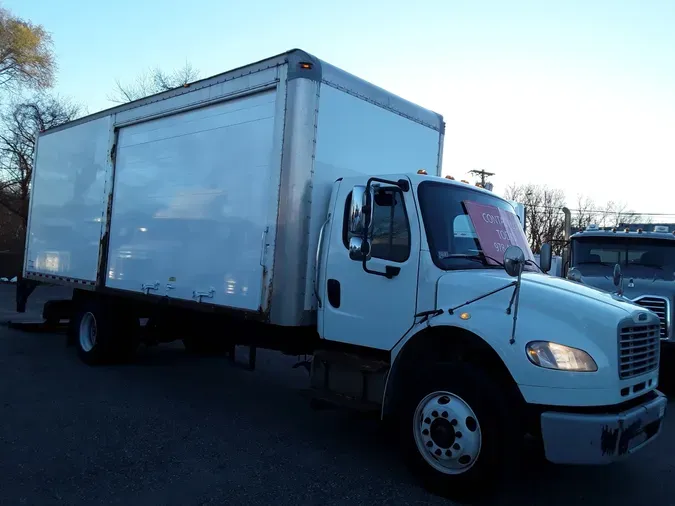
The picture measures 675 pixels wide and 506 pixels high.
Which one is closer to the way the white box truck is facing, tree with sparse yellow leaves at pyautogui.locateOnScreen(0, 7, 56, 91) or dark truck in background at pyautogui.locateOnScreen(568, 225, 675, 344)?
the dark truck in background

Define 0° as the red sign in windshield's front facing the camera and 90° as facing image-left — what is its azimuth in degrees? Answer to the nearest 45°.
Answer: approximately 315°

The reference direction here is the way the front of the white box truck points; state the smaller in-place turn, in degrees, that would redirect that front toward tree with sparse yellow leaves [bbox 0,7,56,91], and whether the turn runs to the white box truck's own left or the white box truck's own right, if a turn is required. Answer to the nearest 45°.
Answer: approximately 180°

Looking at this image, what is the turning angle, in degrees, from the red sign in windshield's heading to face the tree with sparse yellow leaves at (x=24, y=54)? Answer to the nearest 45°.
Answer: approximately 180°

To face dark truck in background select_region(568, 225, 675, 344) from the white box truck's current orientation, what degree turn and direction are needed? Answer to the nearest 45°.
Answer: approximately 90° to its left

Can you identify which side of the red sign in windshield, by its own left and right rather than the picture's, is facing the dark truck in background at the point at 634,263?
left
